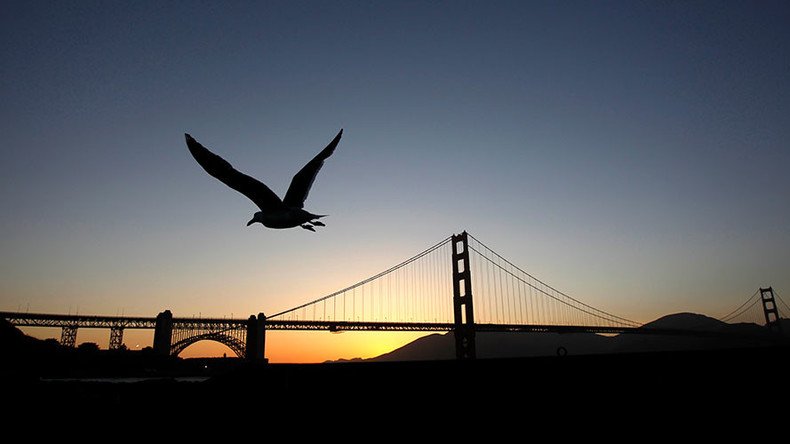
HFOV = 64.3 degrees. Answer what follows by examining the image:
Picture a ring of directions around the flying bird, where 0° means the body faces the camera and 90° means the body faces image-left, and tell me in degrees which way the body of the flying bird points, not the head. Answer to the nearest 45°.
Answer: approximately 90°
